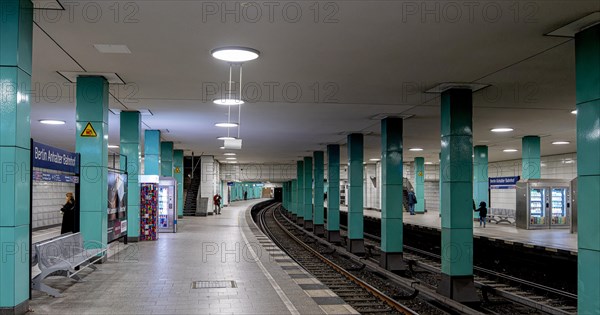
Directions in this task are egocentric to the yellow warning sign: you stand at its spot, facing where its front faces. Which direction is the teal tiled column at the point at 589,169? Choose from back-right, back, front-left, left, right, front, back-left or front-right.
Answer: front-left

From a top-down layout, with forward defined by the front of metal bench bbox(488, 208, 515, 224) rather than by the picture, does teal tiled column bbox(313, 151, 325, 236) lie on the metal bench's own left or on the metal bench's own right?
on the metal bench's own right

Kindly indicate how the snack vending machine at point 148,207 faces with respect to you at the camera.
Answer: facing the viewer

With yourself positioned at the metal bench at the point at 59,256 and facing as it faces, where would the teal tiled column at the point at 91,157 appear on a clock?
The teal tiled column is roughly at 8 o'clock from the metal bench.

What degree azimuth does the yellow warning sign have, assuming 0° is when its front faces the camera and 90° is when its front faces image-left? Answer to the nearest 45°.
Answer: approximately 0°

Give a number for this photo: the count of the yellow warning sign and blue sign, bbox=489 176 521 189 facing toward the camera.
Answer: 2

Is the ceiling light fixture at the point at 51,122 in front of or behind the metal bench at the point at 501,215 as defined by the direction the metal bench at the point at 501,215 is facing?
in front

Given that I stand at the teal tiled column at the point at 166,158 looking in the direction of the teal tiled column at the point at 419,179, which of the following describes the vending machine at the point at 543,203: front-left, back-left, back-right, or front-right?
front-right
